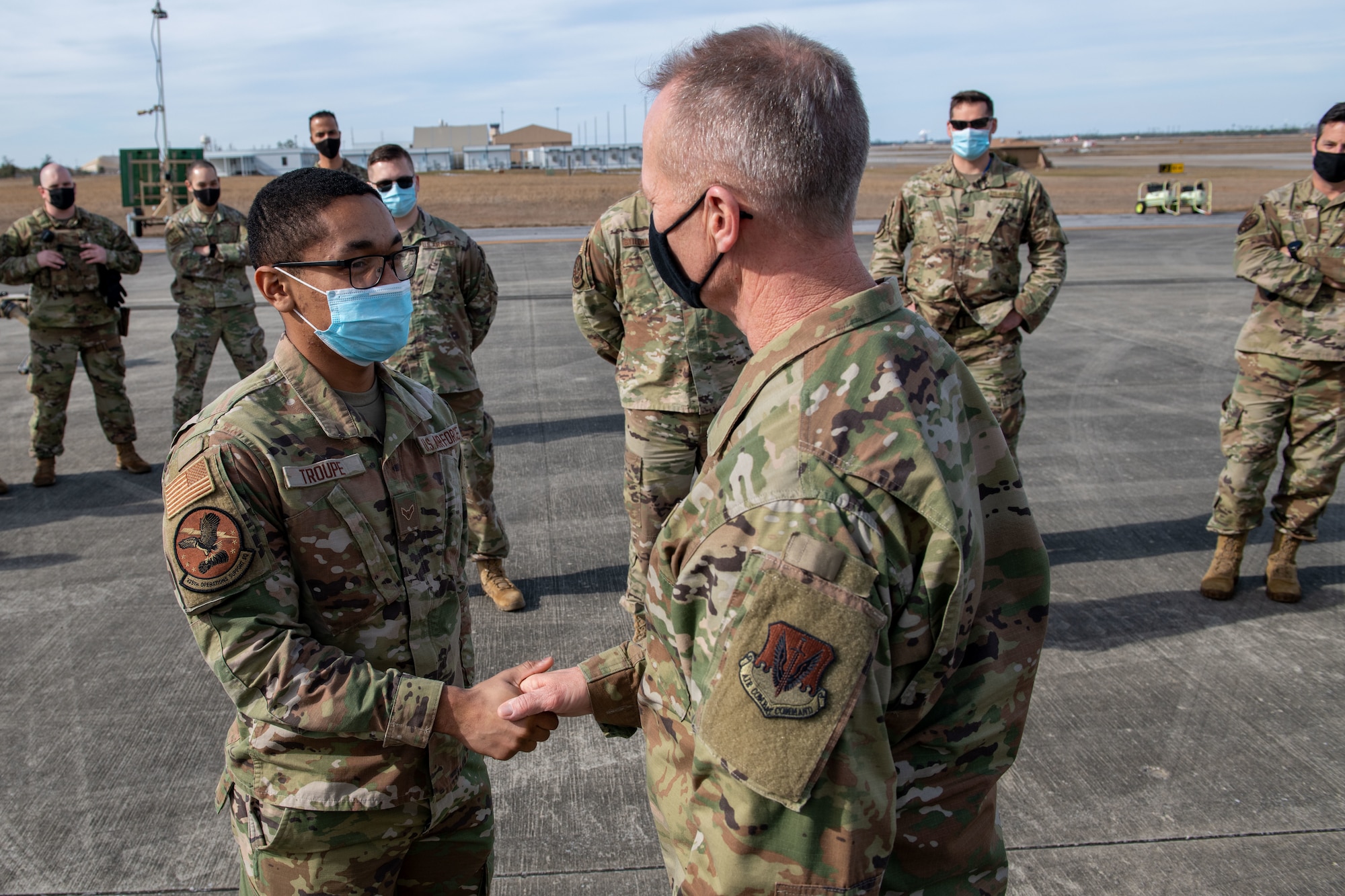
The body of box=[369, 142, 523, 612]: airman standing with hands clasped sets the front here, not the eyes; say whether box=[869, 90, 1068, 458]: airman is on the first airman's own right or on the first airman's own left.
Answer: on the first airman's own left

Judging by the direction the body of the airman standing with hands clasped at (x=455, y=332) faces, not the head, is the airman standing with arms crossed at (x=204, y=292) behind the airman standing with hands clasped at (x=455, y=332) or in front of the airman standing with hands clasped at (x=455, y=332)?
behind

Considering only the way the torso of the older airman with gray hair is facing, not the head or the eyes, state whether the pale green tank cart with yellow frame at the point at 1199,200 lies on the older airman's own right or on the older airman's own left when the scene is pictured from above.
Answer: on the older airman's own right

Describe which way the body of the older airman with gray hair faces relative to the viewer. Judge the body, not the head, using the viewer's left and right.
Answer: facing away from the viewer and to the left of the viewer

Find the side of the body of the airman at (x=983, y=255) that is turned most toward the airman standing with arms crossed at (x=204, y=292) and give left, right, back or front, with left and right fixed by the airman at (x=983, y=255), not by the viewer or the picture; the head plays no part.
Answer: right

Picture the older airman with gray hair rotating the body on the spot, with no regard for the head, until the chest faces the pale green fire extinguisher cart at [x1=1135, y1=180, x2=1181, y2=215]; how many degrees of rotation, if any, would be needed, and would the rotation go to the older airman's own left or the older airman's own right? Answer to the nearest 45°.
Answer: approximately 45° to the older airman's own right

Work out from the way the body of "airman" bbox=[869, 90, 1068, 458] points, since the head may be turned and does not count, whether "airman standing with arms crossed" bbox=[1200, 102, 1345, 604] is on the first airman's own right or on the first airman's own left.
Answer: on the first airman's own left
